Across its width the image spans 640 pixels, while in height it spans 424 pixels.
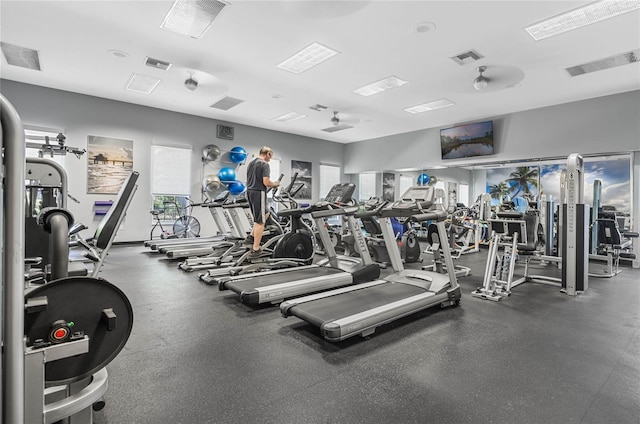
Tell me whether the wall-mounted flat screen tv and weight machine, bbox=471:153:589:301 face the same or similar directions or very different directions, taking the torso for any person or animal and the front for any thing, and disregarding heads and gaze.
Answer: same or similar directions

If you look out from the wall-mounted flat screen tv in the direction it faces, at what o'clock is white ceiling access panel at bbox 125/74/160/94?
The white ceiling access panel is roughly at 12 o'clock from the wall-mounted flat screen tv.

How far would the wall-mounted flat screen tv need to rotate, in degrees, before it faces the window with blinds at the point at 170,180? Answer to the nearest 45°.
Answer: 0° — it already faces it

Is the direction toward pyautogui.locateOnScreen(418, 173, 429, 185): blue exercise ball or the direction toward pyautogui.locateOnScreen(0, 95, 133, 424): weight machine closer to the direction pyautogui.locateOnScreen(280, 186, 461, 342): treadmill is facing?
the blue exercise ball

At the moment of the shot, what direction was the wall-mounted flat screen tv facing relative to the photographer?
facing the viewer and to the left of the viewer

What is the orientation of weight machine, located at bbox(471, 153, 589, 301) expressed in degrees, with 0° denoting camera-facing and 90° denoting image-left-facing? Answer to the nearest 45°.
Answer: approximately 45°

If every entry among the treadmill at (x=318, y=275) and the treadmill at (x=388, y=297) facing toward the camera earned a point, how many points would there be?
0

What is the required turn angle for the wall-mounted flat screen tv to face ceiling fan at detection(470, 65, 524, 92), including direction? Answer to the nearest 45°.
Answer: approximately 45° to its left

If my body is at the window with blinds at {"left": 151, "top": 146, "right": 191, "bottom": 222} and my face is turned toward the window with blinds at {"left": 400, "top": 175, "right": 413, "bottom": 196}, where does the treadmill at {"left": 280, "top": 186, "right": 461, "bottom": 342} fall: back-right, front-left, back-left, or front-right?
front-right

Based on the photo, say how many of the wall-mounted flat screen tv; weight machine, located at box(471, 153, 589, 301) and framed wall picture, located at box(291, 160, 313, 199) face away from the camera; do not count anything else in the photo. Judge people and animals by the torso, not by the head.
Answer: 0

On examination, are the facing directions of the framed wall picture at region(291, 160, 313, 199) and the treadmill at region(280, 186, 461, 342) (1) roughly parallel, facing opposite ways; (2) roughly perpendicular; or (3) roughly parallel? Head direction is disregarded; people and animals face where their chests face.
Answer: roughly perpendicular

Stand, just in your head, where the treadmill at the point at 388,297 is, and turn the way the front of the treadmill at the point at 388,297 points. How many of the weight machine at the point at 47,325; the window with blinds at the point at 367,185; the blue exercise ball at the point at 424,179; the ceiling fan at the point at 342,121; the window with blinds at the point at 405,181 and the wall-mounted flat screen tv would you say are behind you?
1

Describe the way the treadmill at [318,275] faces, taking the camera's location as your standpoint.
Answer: facing away from the viewer and to the right of the viewer

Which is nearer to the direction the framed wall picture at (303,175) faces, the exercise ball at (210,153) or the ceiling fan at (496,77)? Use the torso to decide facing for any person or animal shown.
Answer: the ceiling fan

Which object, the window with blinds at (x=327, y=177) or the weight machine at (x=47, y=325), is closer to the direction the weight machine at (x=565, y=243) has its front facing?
the weight machine

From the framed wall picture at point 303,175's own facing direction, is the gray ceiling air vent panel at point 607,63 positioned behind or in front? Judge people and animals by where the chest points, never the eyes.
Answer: in front

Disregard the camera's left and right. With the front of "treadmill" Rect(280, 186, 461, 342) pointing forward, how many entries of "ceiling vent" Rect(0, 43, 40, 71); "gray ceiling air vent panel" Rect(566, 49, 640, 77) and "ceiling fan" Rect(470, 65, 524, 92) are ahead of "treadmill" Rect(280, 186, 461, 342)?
2

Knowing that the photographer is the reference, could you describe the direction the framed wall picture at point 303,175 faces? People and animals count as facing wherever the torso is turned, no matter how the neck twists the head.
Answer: facing the viewer and to the right of the viewer
